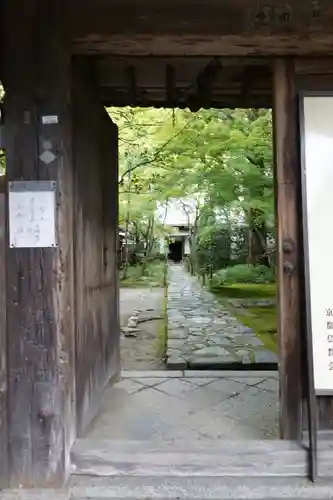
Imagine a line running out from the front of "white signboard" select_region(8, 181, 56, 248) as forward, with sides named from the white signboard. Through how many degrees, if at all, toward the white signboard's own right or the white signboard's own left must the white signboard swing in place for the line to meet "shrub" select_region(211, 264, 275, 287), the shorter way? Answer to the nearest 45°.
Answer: approximately 135° to the white signboard's own left

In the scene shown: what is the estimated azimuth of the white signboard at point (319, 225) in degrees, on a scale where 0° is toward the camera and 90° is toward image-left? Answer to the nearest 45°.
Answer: approximately 0°

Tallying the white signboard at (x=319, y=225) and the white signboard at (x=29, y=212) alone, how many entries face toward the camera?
2

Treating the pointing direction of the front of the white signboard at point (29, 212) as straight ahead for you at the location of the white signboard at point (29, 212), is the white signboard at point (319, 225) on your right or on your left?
on your left

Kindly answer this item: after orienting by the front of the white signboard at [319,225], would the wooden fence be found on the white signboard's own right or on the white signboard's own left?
on the white signboard's own right

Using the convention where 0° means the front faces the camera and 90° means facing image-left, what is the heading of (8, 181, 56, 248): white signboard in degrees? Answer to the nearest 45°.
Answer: approximately 0°

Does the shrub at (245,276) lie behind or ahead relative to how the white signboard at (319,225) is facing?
behind

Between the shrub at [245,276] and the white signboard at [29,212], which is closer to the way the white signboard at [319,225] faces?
the white signboard

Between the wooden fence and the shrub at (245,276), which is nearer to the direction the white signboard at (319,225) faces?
the wooden fence
